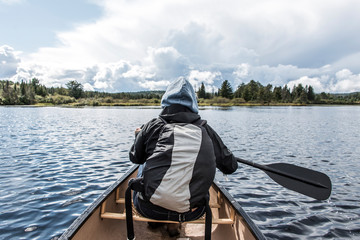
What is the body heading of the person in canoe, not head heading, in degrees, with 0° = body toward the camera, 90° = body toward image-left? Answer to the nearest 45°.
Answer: approximately 180°

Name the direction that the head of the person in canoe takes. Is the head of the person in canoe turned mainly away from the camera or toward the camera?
away from the camera
